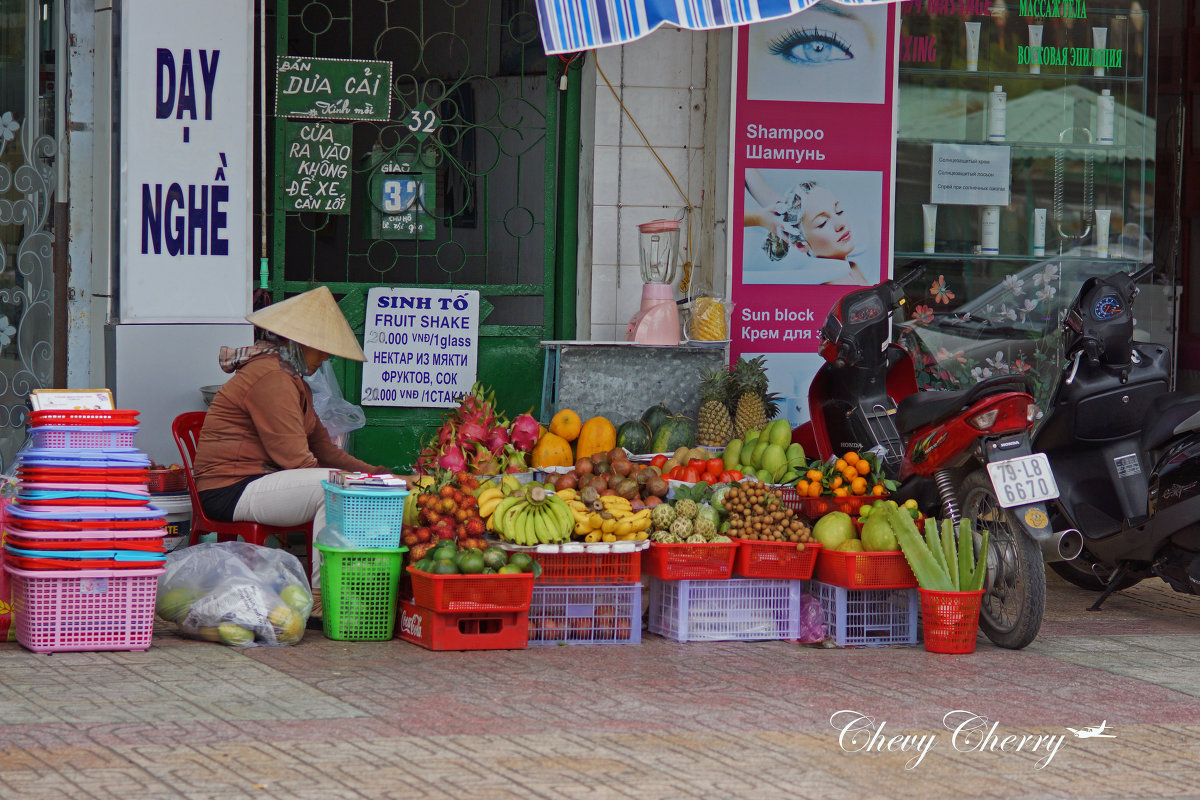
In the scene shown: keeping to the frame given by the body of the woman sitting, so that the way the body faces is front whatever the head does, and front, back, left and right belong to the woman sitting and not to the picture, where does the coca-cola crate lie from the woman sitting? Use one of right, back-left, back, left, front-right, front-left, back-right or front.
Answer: front-right

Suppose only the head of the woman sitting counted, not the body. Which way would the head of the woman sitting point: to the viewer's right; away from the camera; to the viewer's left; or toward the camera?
to the viewer's right

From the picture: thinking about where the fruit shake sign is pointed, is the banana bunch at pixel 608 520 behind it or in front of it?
in front

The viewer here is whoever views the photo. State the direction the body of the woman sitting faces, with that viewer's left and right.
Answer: facing to the right of the viewer

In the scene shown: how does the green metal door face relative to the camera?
toward the camera

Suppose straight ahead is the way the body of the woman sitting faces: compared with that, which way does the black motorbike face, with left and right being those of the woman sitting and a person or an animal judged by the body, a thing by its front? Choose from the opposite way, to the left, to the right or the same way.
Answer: to the left

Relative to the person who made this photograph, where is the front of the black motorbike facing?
facing away from the viewer and to the left of the viewer

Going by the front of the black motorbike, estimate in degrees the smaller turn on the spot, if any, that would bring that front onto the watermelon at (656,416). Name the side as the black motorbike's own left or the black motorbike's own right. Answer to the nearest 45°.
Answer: approximately 45° to the black motorbike's own left

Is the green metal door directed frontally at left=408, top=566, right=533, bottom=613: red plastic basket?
yes

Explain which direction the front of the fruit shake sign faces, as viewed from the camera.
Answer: facing the viewer

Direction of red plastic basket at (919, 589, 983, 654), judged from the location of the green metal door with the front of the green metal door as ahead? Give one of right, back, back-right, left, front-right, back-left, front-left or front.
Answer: front-left

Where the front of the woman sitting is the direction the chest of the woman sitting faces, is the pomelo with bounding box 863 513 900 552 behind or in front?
in front

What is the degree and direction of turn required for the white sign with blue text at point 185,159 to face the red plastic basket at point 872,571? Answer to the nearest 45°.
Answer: approximately 45° to its left

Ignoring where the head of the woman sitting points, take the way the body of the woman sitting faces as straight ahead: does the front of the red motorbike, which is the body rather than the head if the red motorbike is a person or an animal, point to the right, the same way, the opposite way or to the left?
to the left

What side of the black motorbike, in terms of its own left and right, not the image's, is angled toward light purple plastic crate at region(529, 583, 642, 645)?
left

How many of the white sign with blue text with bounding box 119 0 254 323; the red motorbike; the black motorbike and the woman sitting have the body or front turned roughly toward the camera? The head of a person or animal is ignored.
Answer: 1

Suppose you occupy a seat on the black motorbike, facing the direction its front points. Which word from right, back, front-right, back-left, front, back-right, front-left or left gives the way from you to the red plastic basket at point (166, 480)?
front-left

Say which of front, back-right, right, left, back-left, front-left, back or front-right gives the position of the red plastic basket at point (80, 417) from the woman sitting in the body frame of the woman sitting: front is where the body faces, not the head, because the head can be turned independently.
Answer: back-right
